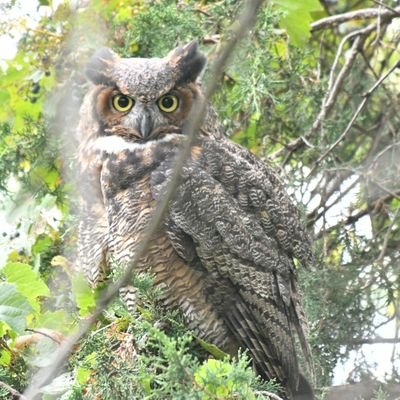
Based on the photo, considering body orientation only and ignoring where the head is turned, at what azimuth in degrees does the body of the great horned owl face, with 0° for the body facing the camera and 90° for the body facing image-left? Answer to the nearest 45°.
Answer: approximately 45°

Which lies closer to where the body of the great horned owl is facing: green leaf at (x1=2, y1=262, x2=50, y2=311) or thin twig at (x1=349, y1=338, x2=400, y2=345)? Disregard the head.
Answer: the green leaf
